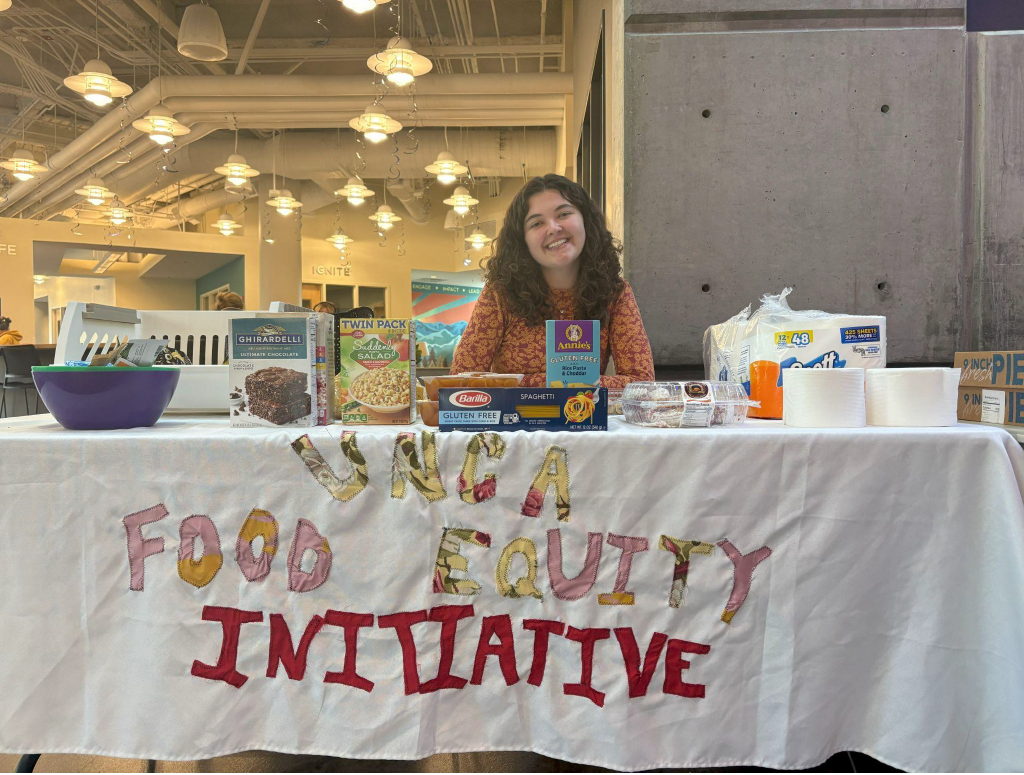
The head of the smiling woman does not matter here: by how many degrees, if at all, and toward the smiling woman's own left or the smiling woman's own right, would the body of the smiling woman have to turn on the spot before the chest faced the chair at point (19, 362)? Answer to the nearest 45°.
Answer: approximately 135° to the smiling woman's own right

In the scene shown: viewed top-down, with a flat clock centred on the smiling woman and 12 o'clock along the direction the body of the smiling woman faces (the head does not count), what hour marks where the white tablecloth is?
The white tablecloth is roughly at 12 o'clock from the smiling woman.

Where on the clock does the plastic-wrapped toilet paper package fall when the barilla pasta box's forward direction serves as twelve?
The plastic-wrapped toilet paper package is roughly at 8 o'clock from the barilla pasta box.

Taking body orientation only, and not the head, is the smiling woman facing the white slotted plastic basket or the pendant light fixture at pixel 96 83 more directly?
the white slotted plastic basket

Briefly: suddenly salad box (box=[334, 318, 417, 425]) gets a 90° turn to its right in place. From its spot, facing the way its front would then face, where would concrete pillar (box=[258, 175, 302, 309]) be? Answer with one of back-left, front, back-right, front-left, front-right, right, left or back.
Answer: right

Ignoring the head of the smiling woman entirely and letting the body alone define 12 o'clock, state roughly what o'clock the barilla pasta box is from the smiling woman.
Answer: The barilla pasta box is roughly at 12 o'clock from the smiling woman.

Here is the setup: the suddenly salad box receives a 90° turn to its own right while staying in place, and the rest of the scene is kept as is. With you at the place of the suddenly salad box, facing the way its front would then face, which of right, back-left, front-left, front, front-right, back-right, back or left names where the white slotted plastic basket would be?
front-right

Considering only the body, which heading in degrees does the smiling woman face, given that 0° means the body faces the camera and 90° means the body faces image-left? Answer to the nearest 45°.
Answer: approximately 0°
